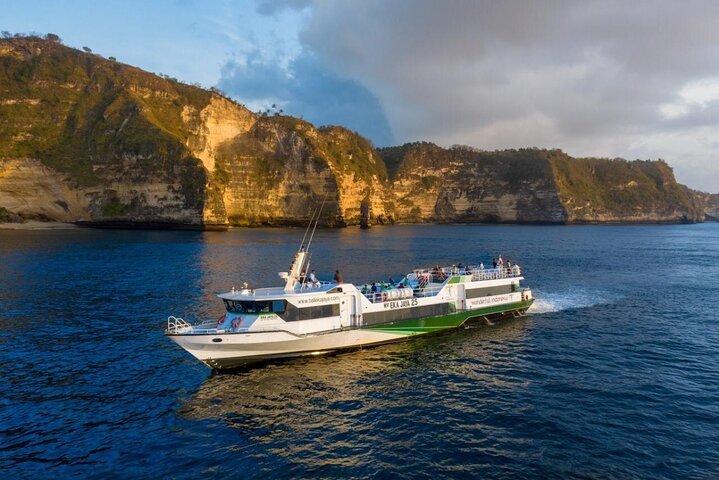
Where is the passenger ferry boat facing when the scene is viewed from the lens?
facing the viewer and to the left of the viewer
